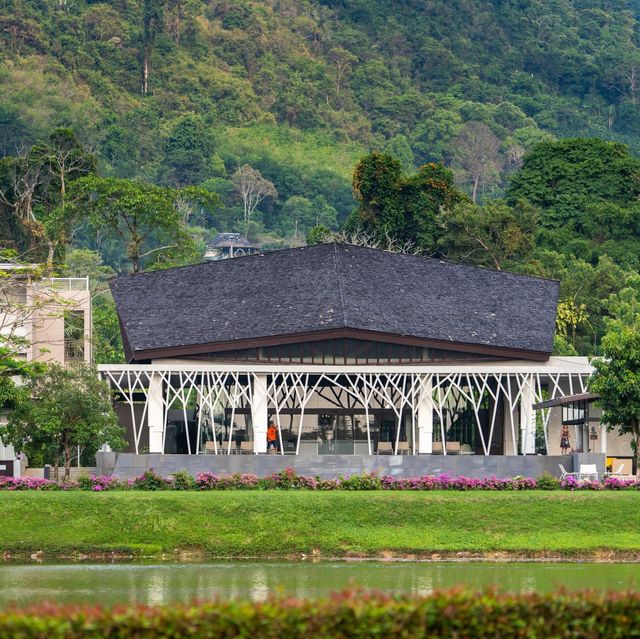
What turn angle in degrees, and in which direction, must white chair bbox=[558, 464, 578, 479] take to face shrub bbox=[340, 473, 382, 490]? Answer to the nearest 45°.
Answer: approximately 135° to its right
